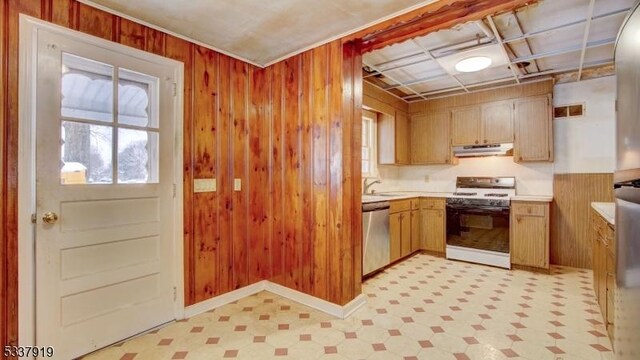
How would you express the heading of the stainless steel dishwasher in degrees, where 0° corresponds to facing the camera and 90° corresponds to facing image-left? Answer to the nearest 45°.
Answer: approximately 315°

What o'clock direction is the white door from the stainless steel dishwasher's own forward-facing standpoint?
The white door is roughly at 3 o'clock from the stainless steel dishwasher.

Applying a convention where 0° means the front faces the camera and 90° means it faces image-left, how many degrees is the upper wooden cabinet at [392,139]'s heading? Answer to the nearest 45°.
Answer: approximately 315°

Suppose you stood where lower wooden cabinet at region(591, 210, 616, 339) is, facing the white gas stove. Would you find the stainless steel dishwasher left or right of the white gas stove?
left

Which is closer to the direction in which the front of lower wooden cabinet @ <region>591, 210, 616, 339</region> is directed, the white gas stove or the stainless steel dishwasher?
the stainless steel dishwasher

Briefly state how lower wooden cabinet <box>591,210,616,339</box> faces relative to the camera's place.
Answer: facing to the left of the viewer

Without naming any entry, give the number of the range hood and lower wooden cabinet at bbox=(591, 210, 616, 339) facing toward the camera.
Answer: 1
